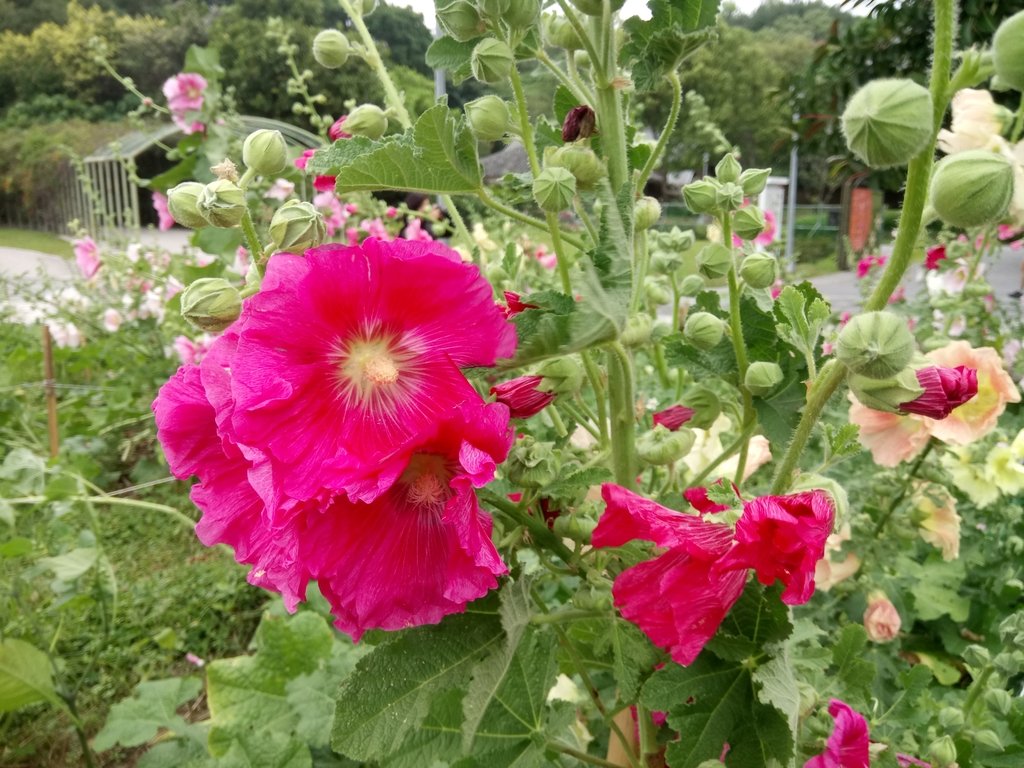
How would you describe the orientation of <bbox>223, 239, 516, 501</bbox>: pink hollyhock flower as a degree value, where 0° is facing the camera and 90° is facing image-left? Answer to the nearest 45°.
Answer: approximately 0°

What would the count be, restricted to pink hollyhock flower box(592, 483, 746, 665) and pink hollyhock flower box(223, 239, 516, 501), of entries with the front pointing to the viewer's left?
1

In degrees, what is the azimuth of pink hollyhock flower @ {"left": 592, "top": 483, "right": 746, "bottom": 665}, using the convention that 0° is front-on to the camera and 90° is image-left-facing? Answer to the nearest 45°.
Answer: approximately 90°

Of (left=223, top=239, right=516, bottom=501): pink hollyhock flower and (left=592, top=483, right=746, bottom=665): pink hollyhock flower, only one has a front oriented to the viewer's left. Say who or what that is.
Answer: (left=592, top=483, right=746, bottom=665): pink hollyhock flower
